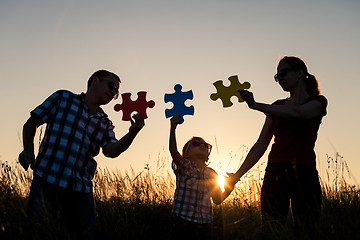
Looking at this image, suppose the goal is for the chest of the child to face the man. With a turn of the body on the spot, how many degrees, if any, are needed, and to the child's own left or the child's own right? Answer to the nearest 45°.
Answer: approximately 90° to the child's own right

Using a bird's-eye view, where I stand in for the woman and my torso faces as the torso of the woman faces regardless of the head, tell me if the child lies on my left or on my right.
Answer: on my right

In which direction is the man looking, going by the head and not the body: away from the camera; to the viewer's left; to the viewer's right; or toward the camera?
to the viewer's right

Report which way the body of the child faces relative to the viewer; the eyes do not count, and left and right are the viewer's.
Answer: facing the viewer and to the right of the viewer

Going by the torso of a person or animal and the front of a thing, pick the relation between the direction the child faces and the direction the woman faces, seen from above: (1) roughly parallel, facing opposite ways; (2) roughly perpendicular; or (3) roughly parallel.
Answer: roughly perpendicular

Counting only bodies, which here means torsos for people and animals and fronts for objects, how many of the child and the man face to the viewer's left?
0

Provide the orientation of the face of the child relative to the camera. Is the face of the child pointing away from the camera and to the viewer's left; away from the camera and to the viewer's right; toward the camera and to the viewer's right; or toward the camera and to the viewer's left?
toward the camera and to the viewer's right

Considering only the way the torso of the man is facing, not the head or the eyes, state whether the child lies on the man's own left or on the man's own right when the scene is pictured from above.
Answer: on the man's own left

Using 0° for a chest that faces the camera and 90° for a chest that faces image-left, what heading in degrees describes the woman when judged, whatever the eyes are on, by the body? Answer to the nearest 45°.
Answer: approximately 45°

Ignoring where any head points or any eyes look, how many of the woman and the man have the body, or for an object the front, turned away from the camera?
0

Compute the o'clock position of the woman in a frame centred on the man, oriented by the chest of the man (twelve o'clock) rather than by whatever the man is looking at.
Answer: The woman is roughly at 11 o'clock from the man.

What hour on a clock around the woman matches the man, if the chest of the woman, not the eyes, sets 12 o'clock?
The man is roughly at 1 o'clock from the woman.
